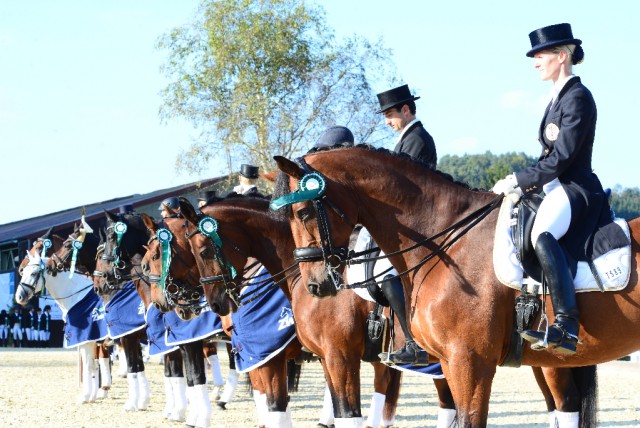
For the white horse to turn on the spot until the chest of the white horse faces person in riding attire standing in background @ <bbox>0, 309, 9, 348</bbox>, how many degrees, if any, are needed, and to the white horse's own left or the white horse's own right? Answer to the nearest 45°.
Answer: approximately 135° to the white horse's own right

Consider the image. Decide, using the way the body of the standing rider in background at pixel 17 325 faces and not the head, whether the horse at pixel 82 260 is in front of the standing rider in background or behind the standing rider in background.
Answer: in front

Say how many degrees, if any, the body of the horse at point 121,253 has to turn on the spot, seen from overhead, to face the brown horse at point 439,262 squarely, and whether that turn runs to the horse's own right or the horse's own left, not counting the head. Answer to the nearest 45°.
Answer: approximately 45° to the horse's own left

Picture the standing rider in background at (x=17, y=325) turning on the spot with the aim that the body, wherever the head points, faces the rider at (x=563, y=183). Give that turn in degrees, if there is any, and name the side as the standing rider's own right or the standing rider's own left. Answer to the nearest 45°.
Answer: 0° — they already face them

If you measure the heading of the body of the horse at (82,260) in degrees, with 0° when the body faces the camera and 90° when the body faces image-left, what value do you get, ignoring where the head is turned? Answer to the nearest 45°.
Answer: approximately 45°

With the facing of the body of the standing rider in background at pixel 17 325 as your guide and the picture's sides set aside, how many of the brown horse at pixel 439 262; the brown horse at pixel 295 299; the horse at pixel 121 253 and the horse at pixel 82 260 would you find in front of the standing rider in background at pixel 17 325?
4

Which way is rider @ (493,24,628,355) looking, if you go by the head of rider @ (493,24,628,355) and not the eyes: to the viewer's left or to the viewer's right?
to the viewer's left

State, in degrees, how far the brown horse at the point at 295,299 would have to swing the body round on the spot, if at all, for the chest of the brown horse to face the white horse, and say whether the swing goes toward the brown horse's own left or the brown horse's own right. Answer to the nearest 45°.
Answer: approximately 90° to the brown horse's own right
